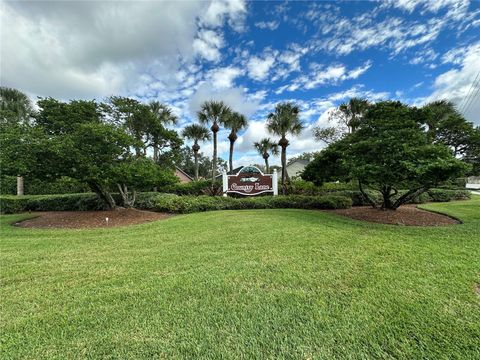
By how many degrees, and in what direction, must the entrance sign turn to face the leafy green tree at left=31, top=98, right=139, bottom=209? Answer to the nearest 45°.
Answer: approximately 45° to its right

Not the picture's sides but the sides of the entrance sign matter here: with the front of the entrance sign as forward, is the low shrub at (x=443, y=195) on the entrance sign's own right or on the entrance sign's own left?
on the entrance sign's own left

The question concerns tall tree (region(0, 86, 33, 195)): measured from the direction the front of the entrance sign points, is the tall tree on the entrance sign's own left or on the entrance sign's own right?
on the entrance sign's own right

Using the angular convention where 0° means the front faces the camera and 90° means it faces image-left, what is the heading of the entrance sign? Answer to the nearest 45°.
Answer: approximately 0°

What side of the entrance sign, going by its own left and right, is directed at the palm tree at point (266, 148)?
back

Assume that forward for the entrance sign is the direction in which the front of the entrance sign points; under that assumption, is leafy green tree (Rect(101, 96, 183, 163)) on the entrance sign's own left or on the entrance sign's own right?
on the entrance sign's own right
